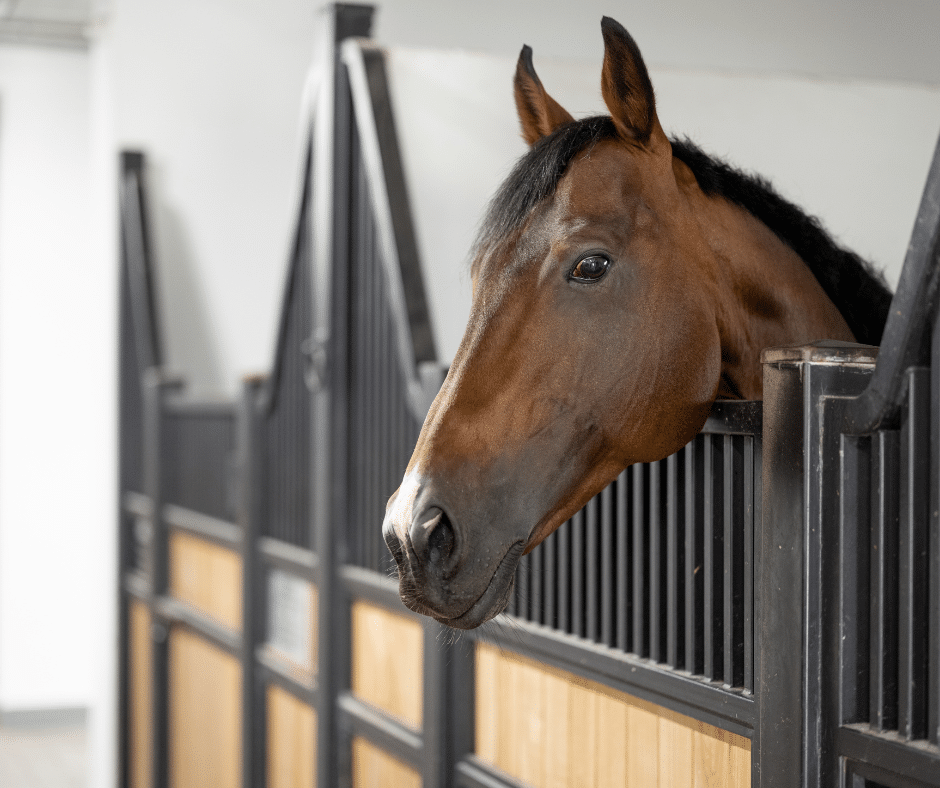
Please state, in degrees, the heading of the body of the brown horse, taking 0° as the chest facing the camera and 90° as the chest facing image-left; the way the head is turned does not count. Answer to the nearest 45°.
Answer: approximately 45°
